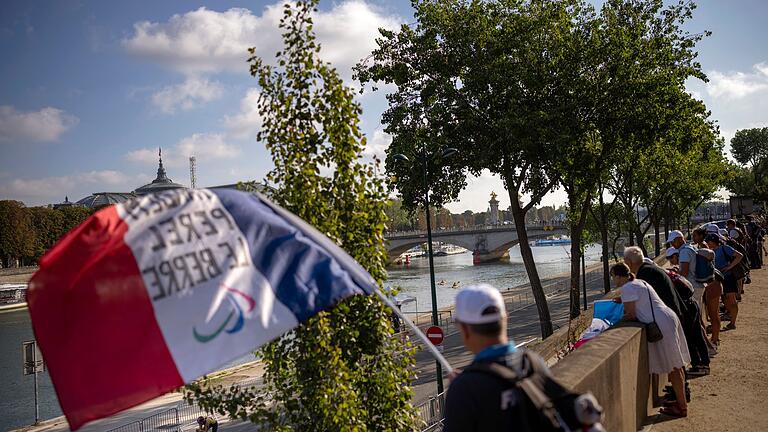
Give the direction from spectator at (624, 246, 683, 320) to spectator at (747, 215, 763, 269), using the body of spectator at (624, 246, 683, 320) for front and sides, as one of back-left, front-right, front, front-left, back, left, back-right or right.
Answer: right

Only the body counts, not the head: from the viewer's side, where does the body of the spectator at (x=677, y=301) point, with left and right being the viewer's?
facing to the left of the viewer

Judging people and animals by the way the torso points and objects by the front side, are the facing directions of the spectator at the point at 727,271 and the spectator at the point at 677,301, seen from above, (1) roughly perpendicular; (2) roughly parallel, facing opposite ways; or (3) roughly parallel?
roughly parallel

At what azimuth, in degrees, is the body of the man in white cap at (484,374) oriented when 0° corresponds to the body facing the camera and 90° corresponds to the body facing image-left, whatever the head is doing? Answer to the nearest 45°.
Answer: approximately 135°

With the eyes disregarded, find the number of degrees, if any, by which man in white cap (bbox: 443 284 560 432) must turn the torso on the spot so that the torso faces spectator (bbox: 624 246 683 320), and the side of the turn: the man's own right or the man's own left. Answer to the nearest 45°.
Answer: approximately 45° to the man's own right

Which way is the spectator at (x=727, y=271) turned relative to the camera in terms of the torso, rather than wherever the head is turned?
to the viewer's left

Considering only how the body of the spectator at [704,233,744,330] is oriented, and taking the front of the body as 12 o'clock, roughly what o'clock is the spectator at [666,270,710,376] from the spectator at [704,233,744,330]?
the spectator at [666,270,710,376] is roughly at 9 o'clock from the spectator at [704,233,744,330].

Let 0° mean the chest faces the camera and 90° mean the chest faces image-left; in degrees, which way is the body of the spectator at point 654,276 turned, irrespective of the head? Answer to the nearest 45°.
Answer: approximately 90°

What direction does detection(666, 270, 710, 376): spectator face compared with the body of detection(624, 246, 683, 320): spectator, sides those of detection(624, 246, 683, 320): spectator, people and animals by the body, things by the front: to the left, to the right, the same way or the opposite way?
the same way

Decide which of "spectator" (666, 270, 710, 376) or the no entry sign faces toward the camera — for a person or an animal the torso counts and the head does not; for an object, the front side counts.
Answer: the no entry sign

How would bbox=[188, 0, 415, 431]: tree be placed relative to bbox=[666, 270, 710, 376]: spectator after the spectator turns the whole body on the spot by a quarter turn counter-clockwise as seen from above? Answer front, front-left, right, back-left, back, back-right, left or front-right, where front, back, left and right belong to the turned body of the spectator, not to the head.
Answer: front-right

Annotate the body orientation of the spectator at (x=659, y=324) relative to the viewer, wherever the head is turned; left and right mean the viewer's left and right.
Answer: facing to the left of the viewer
